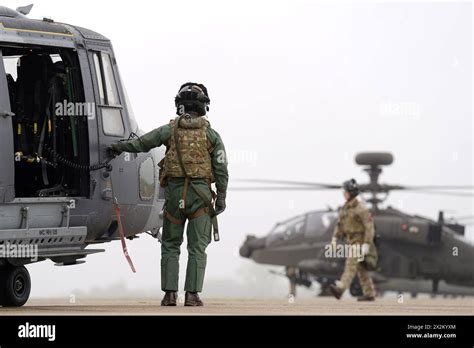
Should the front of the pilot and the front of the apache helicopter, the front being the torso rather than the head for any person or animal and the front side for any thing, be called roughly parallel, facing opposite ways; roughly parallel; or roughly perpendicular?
roughly perpendicular

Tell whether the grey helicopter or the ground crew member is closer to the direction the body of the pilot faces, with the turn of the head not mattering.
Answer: the ground crew member

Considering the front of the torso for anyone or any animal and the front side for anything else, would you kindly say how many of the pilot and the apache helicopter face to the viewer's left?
1

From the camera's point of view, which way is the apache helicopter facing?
to the viewer's left

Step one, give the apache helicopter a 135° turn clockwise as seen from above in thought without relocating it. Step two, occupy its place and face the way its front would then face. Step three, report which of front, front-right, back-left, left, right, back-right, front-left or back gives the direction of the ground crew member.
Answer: back-right

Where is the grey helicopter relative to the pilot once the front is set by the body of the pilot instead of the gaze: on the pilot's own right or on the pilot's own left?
on the pilot's own left

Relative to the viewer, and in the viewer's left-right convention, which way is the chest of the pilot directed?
facing away from the viewer
